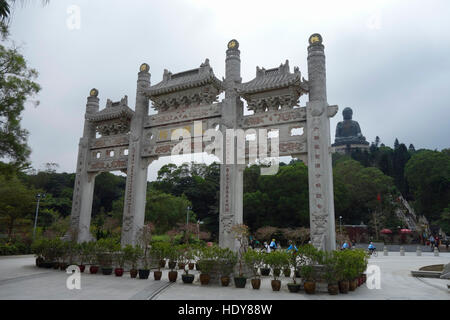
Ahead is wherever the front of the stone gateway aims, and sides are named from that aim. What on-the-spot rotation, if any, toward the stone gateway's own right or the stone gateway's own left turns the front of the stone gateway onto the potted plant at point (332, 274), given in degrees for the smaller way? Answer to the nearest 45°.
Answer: approximately 90° to the stone gateway's own left

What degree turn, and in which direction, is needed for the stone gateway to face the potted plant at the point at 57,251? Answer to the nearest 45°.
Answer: approximately 45° to its right

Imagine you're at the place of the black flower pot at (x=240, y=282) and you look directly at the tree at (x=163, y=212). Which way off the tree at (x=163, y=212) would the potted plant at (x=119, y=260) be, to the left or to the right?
left

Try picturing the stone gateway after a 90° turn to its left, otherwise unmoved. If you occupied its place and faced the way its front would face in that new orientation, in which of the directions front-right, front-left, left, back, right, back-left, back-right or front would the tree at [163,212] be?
back-left

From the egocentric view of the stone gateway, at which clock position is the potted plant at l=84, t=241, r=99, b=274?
The potted plant is roughly at 2 o'clock from the stone gateway.

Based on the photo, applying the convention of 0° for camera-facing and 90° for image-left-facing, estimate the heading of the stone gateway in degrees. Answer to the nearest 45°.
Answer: approximately 45°
